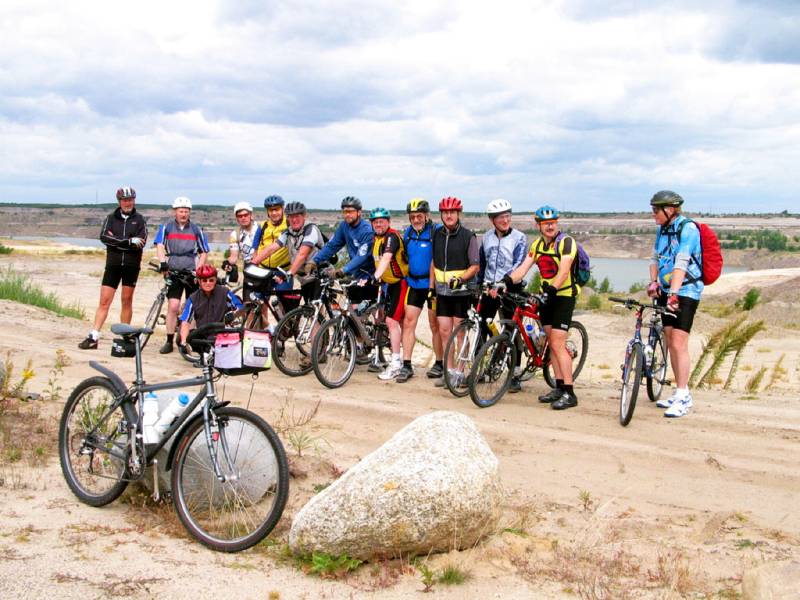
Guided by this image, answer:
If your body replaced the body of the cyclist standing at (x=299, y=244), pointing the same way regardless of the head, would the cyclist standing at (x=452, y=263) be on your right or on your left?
on your left

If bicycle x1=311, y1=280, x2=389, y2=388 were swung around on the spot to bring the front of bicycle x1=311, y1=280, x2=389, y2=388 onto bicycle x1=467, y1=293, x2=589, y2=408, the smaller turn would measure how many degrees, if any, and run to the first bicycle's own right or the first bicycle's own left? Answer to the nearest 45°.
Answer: approximately 90° to the first bicycle's own left

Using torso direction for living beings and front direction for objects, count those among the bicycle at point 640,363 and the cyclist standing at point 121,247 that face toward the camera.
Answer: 2

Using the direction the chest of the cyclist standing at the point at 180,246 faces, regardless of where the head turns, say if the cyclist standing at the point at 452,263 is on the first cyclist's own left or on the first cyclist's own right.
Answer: on the first cyclist's own left

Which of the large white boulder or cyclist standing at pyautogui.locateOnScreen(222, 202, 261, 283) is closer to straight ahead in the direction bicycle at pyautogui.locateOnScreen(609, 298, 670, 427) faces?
the large white boulder

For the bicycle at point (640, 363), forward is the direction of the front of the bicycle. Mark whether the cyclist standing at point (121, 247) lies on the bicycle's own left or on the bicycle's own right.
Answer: on the bicycle's own right

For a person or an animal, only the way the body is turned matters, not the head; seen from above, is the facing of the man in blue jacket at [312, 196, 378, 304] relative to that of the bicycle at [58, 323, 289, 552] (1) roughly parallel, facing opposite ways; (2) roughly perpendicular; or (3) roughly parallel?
roughly perpendicular
